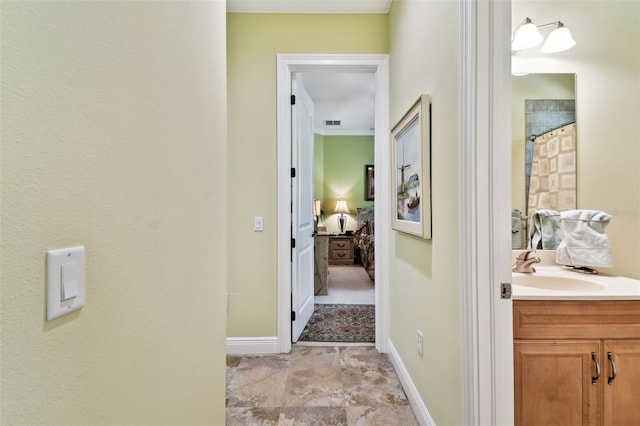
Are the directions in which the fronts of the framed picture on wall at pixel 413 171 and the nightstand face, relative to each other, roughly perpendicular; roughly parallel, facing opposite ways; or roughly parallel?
roughly perpendicular

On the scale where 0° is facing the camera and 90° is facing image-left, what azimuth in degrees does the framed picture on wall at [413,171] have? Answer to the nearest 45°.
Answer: approximately 90°

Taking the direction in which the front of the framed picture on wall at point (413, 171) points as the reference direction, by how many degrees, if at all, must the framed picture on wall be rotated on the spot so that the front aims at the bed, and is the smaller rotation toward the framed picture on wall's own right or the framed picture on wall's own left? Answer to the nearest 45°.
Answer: approximately 90° to the framed picture on wall's own right

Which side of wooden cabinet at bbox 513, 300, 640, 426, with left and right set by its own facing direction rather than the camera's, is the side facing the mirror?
back
